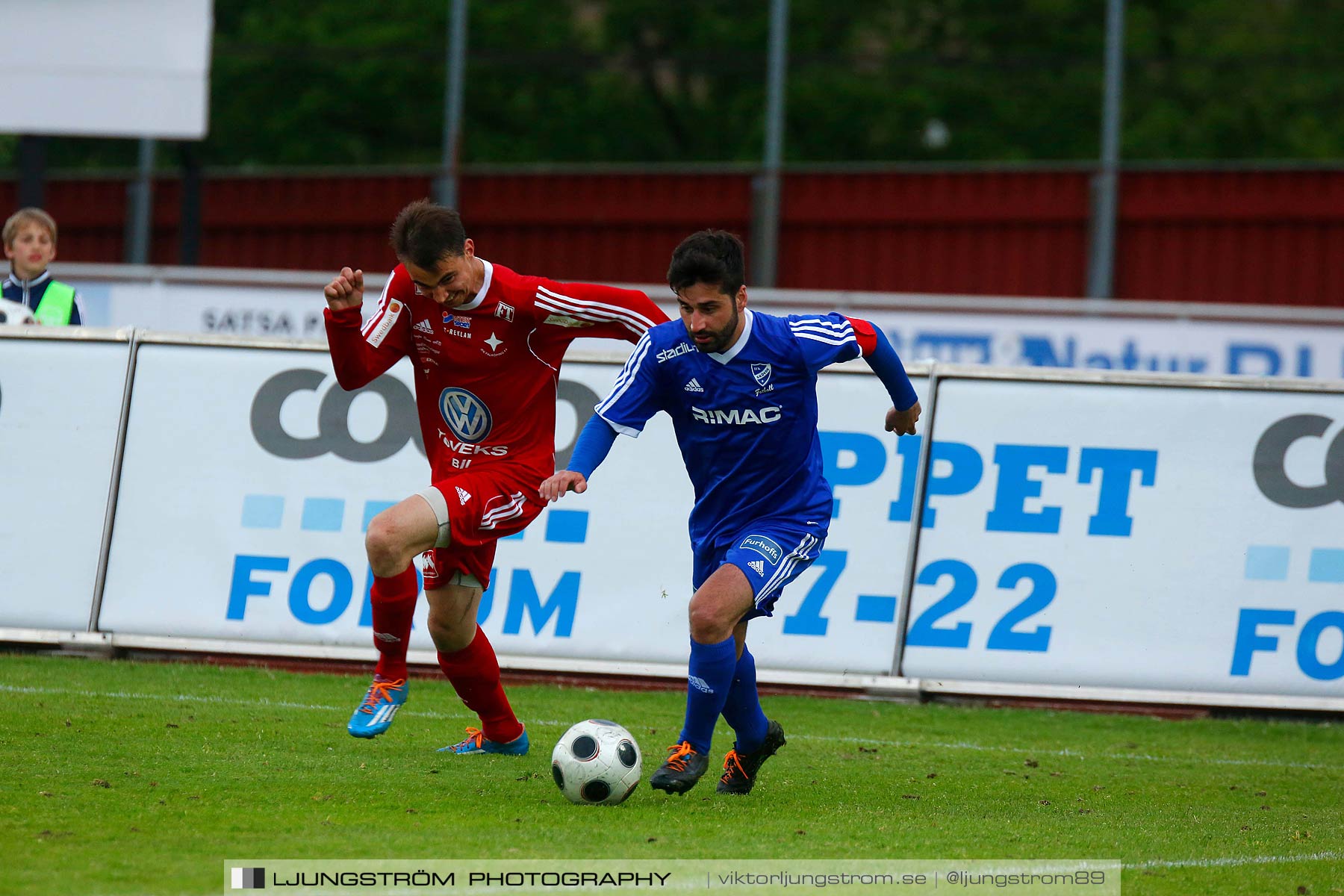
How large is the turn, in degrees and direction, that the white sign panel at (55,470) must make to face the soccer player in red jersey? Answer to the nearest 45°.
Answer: approximately 45° to its left

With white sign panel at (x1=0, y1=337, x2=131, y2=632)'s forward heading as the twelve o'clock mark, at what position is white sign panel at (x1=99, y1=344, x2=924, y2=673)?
white sign panel at (x1=99, y1=344, x2=924, y2=673) is roughly at 10 o'clock from white sign panel at (x1=0, y1=337, x2=131, y2=632).

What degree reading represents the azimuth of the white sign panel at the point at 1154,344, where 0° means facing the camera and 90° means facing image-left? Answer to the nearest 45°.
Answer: approximately 0°

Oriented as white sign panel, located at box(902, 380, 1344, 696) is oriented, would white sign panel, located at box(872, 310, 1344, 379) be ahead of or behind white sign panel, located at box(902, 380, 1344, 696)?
behind

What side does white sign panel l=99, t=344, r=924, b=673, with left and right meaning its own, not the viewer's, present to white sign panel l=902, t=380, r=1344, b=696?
left

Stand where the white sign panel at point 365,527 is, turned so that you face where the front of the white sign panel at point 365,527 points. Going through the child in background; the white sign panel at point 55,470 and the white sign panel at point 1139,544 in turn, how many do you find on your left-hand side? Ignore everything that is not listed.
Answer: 1

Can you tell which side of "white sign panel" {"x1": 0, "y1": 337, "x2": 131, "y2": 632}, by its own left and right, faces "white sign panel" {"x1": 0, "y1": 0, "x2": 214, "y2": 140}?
back

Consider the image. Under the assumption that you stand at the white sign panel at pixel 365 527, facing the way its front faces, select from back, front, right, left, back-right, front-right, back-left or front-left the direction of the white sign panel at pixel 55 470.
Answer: right

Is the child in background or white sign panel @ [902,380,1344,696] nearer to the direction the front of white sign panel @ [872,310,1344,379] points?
the white sign panel
